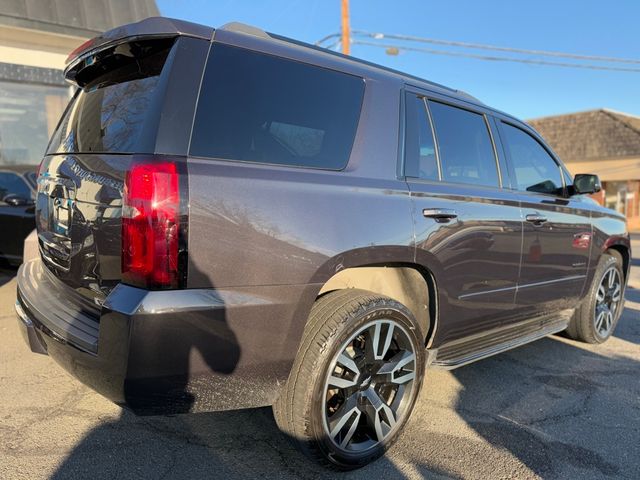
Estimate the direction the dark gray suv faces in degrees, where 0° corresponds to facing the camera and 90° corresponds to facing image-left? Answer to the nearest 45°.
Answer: approximately 225°

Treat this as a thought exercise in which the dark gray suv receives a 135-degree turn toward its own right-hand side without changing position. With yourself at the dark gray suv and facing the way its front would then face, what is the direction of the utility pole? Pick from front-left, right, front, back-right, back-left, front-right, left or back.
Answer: back

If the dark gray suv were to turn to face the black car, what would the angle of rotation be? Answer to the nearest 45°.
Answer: approximately 90° to its left
